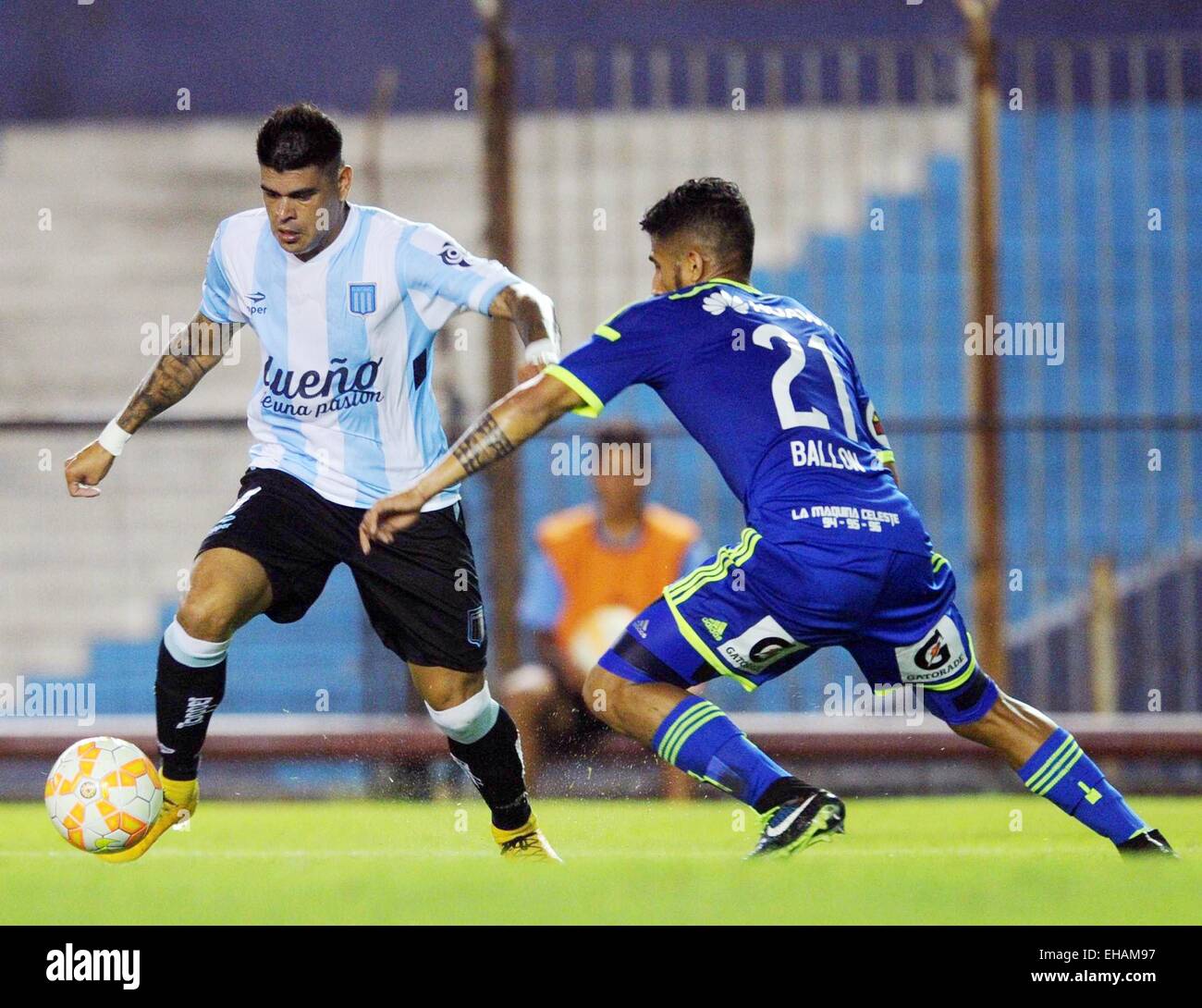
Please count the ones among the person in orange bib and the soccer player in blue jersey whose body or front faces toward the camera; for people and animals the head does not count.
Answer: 1

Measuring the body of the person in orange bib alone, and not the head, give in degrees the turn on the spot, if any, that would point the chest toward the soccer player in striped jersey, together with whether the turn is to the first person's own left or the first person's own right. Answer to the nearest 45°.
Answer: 0° — they already face them

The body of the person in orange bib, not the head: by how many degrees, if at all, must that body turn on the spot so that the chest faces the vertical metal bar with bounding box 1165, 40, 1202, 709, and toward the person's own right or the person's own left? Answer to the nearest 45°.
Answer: approximately 90° to the person's own left

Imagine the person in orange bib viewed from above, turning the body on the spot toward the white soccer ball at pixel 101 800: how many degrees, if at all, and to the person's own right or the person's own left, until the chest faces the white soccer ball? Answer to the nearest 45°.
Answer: approximately 45° to the person's own right

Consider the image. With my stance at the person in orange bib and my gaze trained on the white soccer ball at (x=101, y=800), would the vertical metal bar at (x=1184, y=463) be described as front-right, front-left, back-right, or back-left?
back-left

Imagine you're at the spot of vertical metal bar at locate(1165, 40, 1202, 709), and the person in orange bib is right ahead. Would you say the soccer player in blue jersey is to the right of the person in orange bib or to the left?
left

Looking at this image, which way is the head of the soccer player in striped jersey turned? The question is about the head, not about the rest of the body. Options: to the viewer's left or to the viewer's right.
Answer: to the viewer's left

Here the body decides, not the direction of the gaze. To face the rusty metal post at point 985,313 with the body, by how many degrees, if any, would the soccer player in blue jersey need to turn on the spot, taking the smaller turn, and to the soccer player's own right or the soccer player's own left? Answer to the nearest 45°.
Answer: approximately 45° to the soccer player's own right

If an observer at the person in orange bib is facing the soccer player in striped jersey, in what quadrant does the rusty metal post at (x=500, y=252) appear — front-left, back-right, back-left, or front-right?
back-right

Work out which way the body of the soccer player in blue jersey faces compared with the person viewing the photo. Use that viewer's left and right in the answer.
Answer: facing away from the viewer and to the left of the viewer
